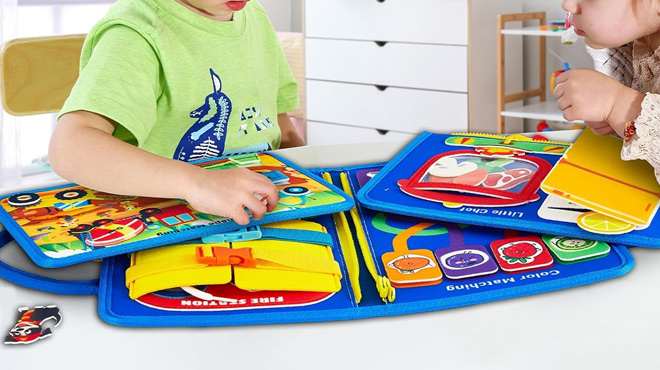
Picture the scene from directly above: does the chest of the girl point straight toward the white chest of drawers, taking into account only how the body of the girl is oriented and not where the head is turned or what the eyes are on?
no

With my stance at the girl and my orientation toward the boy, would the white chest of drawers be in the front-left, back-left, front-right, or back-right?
front-right

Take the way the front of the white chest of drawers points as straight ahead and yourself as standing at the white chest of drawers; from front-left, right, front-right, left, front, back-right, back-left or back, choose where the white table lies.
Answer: front-left

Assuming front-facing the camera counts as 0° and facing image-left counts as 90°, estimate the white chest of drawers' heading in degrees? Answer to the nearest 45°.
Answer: approximately 45°

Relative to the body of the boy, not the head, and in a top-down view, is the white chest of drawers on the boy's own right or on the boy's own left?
on the boy's own left

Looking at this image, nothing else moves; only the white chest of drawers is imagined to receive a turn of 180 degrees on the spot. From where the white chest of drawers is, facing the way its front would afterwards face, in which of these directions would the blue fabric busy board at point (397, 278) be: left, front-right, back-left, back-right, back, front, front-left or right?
back-right

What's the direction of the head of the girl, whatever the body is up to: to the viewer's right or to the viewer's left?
to the viewer's left

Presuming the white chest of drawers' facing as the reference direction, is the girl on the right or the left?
on its left

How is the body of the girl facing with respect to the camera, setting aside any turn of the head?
to the viewer's left

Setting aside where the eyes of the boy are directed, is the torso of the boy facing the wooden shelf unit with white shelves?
no

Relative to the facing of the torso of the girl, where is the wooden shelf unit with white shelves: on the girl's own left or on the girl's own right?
on the girl's own right

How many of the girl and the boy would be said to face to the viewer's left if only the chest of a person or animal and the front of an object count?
1

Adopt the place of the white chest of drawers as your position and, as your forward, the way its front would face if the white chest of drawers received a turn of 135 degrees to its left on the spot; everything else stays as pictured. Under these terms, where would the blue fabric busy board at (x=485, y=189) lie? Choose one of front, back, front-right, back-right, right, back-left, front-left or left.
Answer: right
